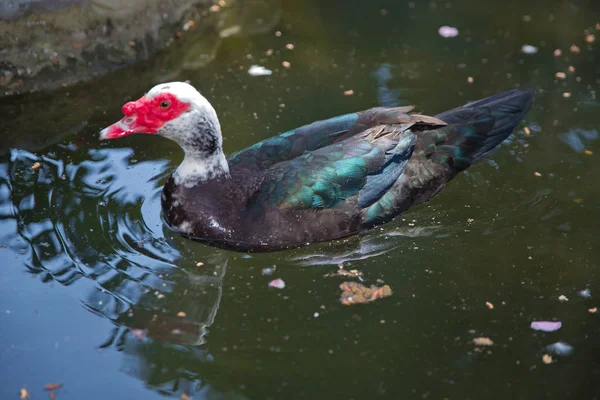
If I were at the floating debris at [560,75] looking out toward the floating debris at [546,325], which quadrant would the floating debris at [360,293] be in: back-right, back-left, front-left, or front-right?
front-right

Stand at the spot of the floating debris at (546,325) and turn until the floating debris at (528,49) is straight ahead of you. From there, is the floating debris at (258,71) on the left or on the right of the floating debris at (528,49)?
left

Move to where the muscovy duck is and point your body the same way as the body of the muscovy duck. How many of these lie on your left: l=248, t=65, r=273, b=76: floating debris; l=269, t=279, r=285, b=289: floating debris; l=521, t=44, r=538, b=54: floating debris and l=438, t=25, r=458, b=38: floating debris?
1

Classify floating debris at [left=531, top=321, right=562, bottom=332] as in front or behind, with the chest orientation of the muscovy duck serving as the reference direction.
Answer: behind

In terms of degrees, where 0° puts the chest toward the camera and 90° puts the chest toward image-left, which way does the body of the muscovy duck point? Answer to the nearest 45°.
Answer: approximately 90°

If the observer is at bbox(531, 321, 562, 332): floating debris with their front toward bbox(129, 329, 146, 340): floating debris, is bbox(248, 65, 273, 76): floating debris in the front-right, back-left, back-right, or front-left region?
front-right

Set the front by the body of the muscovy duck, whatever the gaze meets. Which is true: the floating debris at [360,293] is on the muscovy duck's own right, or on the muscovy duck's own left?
on the muscovy duck's own left

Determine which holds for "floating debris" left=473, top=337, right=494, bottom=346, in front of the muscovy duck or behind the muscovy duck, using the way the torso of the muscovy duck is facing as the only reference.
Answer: behind

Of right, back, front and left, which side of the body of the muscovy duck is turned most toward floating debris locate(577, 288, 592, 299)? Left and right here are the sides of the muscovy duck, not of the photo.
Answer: back

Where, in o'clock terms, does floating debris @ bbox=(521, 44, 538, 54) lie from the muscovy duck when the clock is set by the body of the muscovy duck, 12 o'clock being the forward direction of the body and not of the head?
The floating debris is roughly at 4 o'clock from the muscovy duck.

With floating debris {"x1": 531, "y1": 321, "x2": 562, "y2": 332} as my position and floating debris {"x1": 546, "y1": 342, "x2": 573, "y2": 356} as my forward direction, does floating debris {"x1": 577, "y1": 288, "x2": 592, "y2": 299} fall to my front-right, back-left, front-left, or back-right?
back-left

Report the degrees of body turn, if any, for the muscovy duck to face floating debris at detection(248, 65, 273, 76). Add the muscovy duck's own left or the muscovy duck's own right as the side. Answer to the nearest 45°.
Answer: approximately 90° to the muscovy duck's own right

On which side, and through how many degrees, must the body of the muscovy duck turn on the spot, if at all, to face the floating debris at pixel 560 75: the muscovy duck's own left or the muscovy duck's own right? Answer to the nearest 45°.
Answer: approximately 135° to the muscovy duck's own right

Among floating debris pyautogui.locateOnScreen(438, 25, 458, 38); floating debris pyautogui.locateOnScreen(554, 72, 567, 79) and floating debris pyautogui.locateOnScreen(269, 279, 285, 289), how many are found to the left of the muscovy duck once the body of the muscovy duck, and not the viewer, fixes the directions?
1
